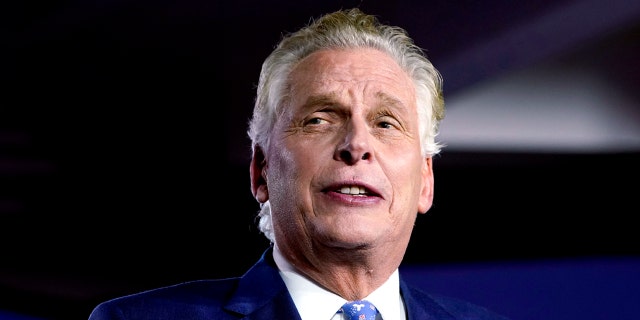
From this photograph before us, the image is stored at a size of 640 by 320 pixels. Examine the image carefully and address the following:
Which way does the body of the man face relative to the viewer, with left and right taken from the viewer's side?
facing the viewer and to the right of the viewer
